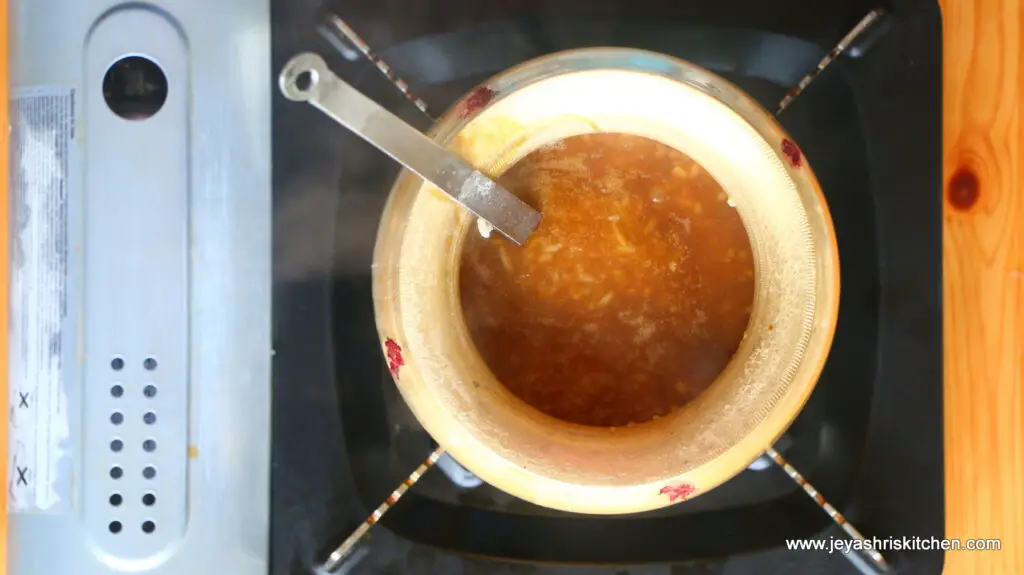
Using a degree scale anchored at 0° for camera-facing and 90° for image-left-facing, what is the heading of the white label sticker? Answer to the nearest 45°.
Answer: approximately 0°
